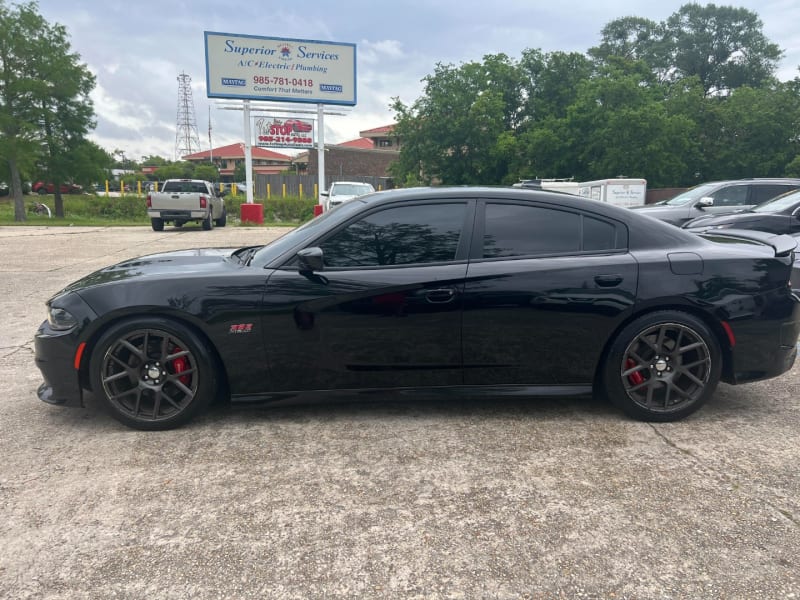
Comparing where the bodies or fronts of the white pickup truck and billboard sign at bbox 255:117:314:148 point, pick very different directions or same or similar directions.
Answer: very different directions

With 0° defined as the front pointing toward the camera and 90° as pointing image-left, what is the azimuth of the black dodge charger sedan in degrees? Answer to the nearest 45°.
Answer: approximately 90°

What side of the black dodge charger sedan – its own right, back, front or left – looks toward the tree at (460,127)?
right

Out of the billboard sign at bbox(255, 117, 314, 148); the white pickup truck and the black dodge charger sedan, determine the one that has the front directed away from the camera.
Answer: the white pickup truck

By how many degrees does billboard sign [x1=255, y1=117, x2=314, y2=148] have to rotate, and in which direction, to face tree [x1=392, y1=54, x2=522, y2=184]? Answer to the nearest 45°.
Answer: approximately 135° to its left

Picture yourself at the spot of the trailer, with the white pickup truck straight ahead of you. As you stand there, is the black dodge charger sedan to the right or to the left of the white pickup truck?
left

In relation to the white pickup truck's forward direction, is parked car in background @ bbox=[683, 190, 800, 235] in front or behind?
behind

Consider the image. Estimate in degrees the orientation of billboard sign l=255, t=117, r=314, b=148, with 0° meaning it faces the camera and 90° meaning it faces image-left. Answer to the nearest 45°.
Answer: approximately 0°

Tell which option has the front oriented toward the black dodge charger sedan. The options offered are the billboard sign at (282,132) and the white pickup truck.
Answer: the billboard sign

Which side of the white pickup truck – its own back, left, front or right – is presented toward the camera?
back

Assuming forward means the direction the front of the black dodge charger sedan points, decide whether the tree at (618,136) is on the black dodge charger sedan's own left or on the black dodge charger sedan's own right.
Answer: on the black dodge charger sedan's own right
